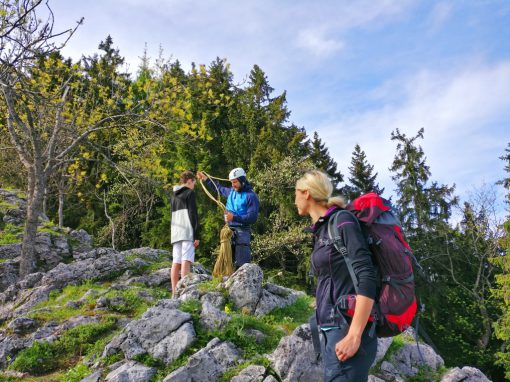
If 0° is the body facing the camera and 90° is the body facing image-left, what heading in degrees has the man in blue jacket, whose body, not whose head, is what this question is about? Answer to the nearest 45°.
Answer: approximately 45°

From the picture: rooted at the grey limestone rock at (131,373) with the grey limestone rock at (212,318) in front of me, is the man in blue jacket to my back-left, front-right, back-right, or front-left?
front-left

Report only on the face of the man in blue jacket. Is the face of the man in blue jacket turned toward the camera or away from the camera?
toward the camera

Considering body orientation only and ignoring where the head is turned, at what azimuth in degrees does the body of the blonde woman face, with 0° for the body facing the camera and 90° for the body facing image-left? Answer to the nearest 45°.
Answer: approximately 90°

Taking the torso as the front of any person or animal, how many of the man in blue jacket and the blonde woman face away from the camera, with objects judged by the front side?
0

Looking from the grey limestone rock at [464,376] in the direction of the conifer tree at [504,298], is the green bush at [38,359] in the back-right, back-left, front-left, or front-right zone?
back-left

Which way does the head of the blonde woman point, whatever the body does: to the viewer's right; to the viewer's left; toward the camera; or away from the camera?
to the viewer's left
